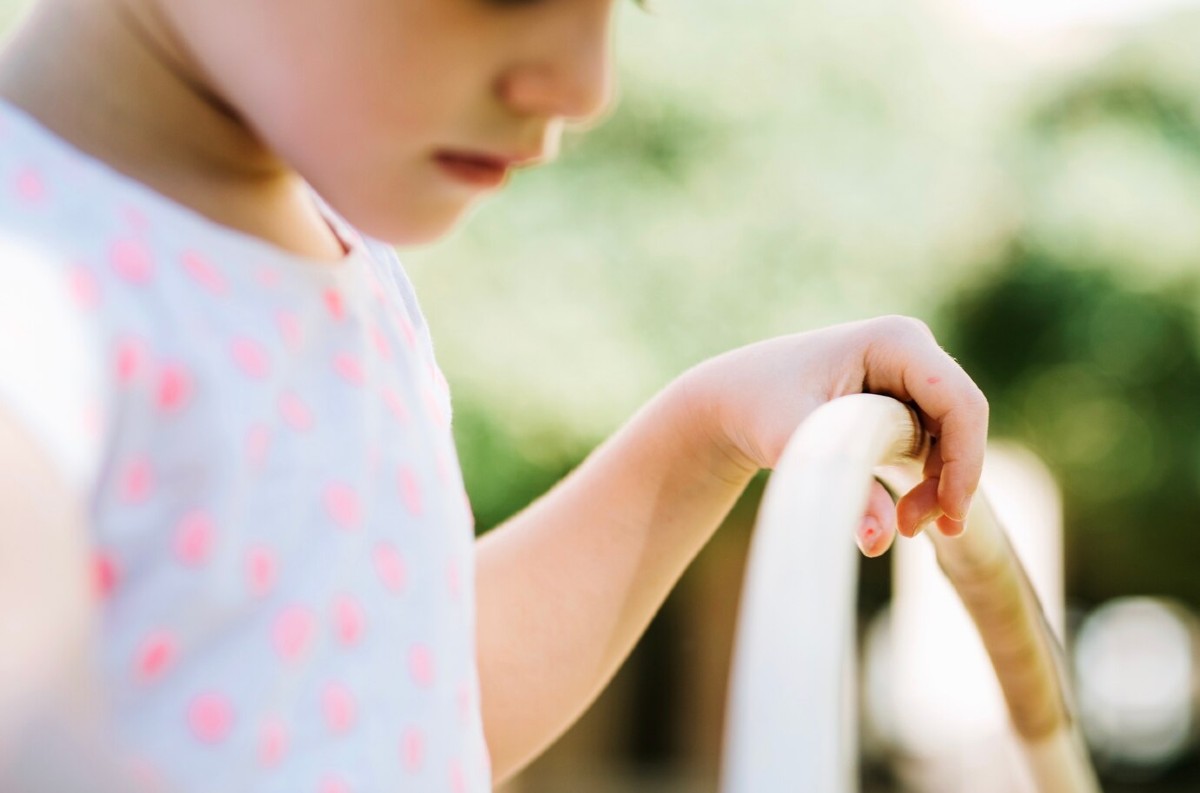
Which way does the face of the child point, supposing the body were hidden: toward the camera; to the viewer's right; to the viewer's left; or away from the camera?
to the viewer's right
